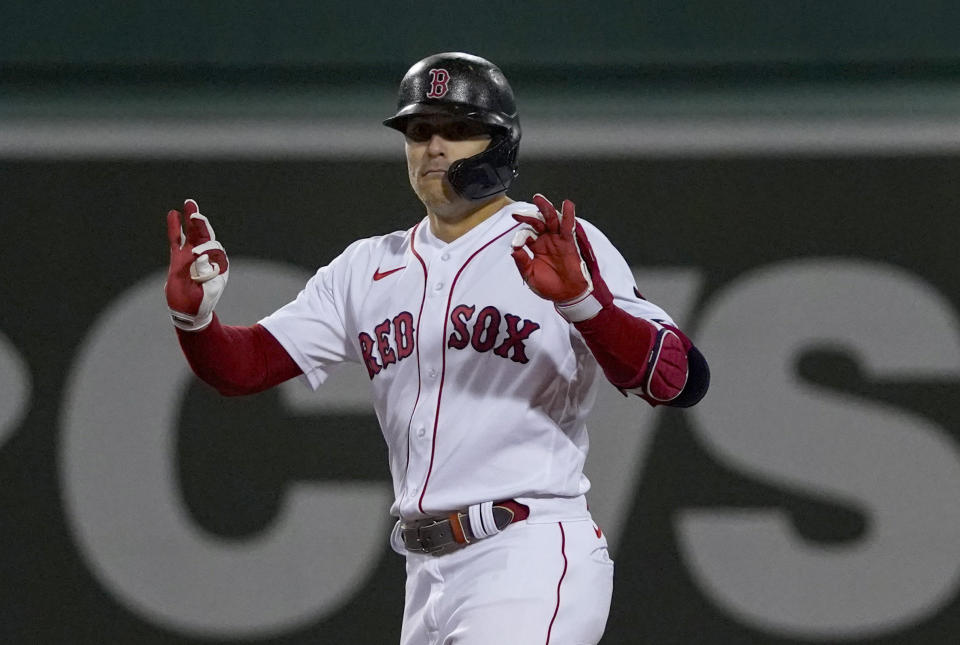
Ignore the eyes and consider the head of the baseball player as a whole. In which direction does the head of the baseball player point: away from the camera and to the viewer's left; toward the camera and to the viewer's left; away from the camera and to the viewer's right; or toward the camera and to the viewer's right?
toward the camera and to the viewer's left

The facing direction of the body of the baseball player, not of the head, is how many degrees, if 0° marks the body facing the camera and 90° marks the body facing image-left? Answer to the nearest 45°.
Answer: approximately 45°
